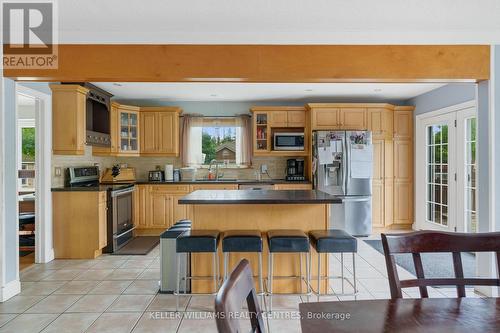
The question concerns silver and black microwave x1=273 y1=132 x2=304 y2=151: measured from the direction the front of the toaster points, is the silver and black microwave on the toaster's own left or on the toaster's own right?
on the toaster's own left

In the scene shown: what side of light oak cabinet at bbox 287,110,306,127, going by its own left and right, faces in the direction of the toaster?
right

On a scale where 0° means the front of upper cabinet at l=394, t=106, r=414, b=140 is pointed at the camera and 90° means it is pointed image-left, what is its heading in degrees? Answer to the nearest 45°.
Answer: approximately 0°
